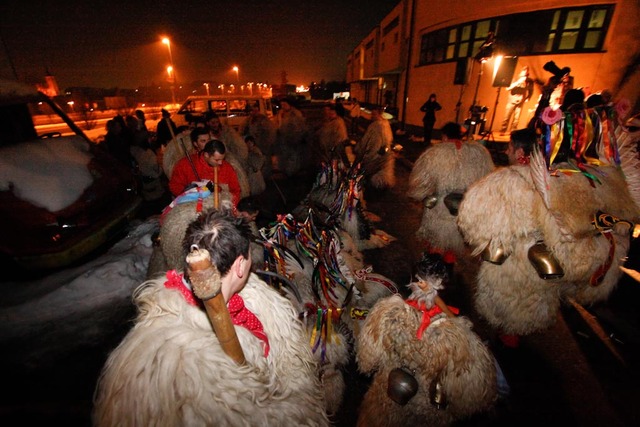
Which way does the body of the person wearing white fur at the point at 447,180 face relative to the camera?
away from the camera

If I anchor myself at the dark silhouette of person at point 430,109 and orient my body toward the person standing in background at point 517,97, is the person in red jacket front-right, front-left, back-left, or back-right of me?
back-right

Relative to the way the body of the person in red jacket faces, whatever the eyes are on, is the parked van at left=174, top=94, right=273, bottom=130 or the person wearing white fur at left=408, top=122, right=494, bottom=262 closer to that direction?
the person wearing white fur

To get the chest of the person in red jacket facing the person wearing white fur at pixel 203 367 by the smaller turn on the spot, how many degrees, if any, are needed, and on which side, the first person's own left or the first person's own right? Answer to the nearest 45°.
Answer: approximately 45° to the first person's own right

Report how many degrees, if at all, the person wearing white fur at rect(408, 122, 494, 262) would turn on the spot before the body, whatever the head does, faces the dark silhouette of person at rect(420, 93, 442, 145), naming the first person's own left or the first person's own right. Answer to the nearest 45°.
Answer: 0° — they already face them

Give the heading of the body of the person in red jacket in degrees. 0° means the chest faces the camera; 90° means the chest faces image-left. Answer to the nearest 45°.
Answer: approximately 315°

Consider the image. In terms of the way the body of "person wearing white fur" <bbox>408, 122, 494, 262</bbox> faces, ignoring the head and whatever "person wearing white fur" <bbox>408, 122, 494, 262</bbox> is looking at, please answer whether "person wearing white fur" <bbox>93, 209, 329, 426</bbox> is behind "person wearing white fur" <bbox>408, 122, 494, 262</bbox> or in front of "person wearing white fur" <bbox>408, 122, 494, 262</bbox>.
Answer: behind

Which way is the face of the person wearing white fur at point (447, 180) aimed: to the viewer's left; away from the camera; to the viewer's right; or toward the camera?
away from the camera

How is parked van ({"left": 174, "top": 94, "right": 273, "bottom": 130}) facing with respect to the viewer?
to the viewer's left

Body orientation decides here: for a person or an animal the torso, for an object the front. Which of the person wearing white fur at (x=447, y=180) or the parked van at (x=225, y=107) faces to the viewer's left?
the parked van

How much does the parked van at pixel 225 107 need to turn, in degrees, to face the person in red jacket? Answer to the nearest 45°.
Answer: approximately 90° to its left

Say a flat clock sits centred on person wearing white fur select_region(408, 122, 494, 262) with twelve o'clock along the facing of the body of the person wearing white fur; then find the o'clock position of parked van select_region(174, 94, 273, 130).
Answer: The parked van is roughly at 10 o'clock from the person wearing white fur.
